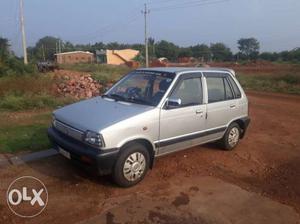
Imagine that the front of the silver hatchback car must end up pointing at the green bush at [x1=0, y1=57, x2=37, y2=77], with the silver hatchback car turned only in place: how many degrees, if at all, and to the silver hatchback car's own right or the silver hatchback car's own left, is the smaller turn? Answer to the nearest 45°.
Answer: approximately 90° to the silver hatchback car's own right

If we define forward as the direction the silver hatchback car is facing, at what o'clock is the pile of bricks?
The pile of bricks is roughly at 4 o'clock from the silver hatchback car.

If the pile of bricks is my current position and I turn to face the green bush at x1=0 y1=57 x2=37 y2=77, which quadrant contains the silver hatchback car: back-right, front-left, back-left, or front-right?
back-left

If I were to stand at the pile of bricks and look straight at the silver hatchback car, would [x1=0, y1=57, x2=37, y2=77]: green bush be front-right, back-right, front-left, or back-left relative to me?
back-right

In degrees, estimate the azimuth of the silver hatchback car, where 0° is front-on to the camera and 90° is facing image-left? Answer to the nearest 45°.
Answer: approximately 45°
